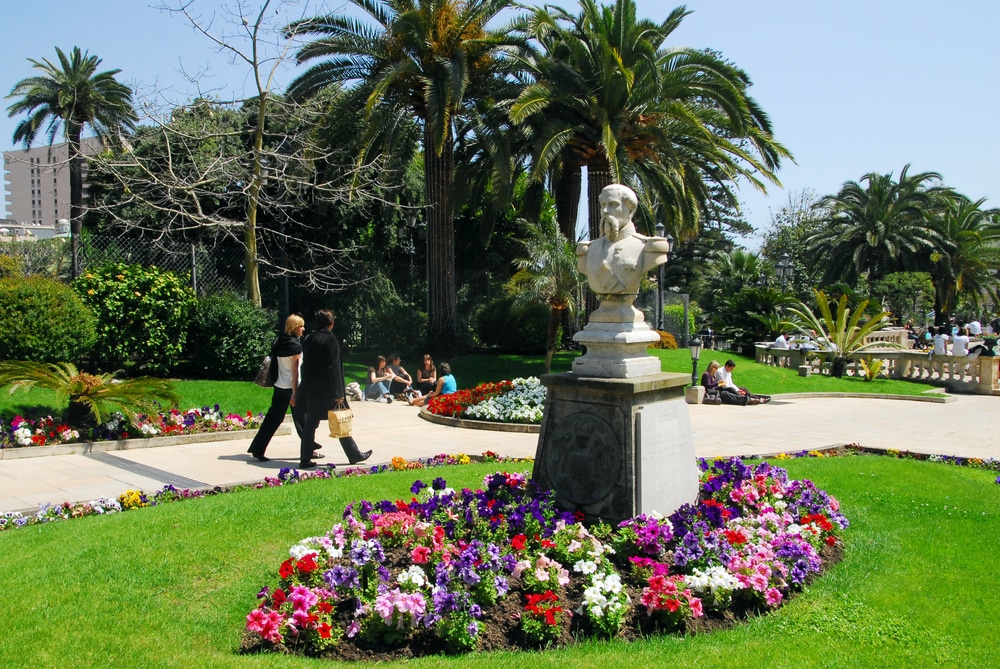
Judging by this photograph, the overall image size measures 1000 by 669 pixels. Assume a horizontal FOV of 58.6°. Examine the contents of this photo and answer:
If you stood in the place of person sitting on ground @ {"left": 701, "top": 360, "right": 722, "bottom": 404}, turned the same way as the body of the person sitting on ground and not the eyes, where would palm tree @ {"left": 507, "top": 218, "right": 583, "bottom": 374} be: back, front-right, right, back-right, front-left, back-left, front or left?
back

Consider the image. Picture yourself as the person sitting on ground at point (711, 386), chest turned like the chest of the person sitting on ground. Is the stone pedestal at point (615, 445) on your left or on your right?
on your right

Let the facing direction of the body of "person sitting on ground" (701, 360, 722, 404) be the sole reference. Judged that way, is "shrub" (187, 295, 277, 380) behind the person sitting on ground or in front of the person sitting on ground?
behind
